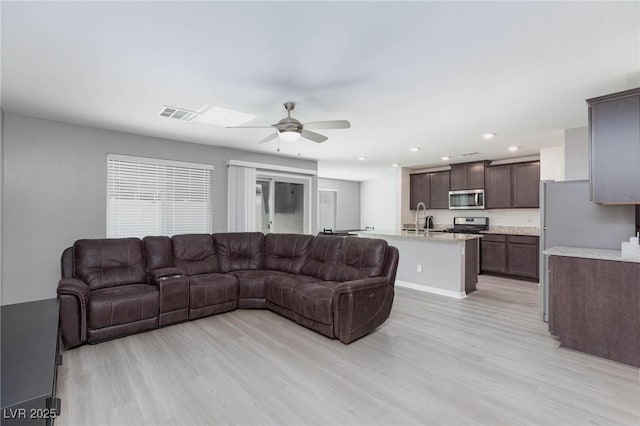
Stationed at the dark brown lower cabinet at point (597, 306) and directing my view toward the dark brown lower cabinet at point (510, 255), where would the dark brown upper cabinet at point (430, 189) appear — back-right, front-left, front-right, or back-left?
front-left

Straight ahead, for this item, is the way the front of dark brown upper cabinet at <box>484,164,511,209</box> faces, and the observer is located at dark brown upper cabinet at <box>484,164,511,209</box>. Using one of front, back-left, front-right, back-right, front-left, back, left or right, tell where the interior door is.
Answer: front-right

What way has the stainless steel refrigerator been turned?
to the viewer's left

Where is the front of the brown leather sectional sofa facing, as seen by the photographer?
facing the viewer

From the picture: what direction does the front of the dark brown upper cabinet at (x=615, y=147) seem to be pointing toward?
to the viewer's left

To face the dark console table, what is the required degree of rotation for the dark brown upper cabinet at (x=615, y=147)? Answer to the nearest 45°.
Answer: approximately 45° to its left

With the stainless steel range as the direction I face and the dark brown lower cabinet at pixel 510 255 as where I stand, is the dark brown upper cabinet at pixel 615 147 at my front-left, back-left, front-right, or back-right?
back-left

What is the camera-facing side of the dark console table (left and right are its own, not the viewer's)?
right

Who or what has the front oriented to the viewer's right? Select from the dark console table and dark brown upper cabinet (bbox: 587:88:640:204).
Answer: the dark console table

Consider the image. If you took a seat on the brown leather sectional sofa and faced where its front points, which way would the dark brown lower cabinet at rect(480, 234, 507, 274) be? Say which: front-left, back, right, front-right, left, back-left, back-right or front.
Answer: left

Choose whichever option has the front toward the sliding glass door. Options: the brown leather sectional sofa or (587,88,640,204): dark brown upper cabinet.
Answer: the dark brown upper cabinet

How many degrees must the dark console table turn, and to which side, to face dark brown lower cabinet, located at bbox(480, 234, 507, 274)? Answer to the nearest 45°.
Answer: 0° — it already faces it
